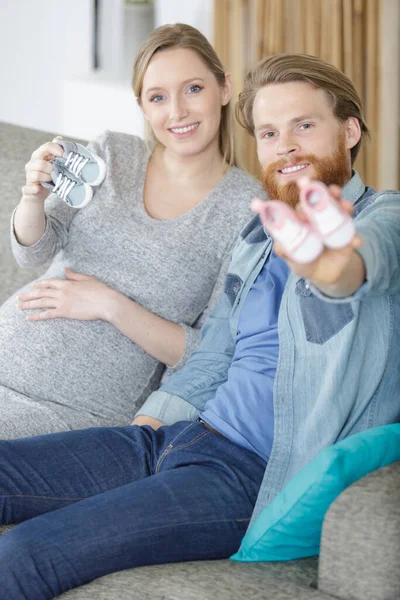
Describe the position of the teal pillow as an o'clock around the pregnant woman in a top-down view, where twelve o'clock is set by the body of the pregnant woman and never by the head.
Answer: The teal pillow is roughly at 10 o'clock from the pregnant woman.

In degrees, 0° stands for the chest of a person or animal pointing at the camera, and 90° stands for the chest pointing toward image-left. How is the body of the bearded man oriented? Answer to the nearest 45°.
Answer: approximately 45°

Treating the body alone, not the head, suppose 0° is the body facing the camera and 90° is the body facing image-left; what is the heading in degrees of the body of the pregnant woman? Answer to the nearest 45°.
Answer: approximately 45°
